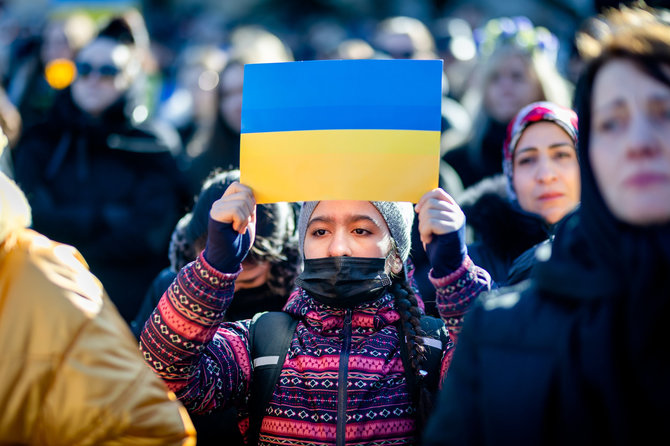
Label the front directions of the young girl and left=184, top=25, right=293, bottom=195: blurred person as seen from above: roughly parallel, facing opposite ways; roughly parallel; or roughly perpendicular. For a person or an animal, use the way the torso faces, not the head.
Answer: roughly parallel

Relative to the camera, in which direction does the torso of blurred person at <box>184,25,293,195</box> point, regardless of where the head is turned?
toward the camera

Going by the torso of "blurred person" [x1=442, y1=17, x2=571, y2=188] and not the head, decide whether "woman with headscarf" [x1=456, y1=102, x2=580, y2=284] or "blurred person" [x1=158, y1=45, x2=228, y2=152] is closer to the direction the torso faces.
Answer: the woman with headscarf

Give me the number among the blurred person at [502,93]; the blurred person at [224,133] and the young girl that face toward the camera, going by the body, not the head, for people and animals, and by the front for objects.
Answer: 3

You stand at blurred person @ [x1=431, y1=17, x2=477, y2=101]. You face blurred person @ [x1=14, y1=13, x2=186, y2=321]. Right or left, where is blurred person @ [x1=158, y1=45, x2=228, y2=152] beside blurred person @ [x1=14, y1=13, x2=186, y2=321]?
right

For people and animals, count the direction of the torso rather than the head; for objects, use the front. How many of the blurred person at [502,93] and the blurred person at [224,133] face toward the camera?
2

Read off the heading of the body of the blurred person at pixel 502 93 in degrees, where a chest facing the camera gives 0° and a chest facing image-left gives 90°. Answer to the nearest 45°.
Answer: approximately 0°

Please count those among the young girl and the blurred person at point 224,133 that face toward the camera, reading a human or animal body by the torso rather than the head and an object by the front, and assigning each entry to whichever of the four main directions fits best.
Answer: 2

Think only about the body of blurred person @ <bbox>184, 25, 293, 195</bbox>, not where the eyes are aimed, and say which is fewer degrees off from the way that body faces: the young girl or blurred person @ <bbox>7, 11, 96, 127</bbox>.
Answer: the young girl

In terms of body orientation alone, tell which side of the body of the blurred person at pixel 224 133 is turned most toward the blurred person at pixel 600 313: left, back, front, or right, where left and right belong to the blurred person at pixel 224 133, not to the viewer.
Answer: front

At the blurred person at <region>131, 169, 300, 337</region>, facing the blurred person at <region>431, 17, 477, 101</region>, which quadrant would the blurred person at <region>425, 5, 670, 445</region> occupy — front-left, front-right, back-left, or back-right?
back-right

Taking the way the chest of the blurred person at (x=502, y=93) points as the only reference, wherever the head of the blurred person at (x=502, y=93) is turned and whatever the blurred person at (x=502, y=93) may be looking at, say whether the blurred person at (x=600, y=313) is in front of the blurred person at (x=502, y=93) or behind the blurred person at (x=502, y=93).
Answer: in front

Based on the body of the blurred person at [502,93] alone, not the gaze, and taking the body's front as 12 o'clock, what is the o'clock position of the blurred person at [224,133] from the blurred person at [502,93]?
the blurred person at [224,133] is roughly at 3 o'clock from the blurred person at [502,93].

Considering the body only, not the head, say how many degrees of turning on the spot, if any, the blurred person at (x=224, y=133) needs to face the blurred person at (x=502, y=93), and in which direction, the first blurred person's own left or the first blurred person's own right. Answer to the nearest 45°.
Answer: approximately 90° to the first blurred person's own left

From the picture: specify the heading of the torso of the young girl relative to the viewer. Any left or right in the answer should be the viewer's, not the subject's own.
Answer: facing the viewer
